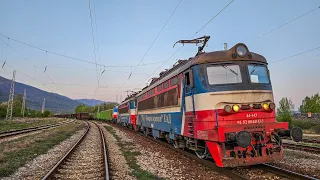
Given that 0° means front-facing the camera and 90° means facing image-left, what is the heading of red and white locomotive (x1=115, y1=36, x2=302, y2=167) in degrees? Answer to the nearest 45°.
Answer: approximately 315°

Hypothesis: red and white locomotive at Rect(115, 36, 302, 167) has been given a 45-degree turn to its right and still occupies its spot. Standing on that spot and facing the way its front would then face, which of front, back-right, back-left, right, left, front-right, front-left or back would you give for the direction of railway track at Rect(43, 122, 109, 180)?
right
